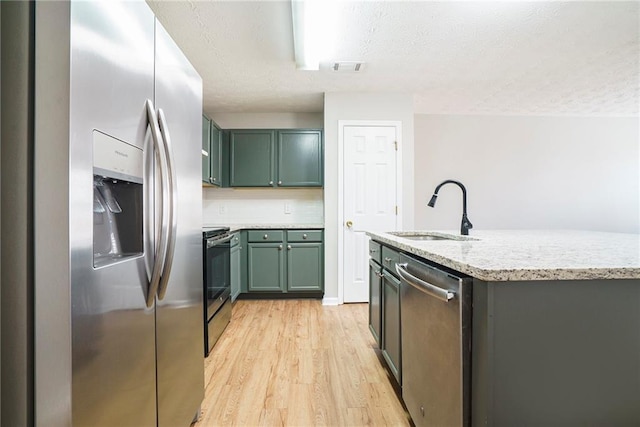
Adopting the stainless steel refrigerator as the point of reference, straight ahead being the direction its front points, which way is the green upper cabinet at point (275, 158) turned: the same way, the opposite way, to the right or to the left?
to the right

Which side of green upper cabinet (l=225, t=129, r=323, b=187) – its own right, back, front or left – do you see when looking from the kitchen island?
front

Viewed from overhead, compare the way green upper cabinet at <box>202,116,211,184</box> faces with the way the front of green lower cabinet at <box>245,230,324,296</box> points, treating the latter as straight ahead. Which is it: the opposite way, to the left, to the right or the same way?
to the left

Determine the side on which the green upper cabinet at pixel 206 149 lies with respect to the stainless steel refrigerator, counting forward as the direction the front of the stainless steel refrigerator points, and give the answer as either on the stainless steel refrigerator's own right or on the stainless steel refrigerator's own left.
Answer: on the stainless steel refrigerator's own left

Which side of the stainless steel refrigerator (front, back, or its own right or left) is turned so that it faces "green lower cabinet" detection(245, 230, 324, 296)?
left

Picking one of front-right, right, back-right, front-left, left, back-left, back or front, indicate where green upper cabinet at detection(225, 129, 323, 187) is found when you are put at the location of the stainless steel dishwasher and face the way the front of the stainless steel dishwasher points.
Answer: right

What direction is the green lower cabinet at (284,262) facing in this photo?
toward the camera

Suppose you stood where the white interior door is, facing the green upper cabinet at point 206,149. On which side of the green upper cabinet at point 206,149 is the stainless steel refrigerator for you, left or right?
left

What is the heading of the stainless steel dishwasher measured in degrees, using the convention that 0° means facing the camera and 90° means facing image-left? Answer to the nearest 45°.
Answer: approximately 45°

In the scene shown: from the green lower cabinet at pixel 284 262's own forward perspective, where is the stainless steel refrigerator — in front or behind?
in front

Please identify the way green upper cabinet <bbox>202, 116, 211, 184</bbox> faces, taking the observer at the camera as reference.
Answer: facing to the right of the viewer

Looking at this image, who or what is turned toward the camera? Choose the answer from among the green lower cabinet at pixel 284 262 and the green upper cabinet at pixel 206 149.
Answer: the green lower cabinet

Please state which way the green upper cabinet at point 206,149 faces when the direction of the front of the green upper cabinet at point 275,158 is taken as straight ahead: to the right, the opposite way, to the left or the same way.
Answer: to the left

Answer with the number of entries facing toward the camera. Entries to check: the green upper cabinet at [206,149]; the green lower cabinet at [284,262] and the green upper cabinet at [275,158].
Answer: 2

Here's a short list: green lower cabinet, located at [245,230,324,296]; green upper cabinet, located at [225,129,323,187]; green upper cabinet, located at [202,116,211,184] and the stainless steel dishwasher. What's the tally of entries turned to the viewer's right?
1
